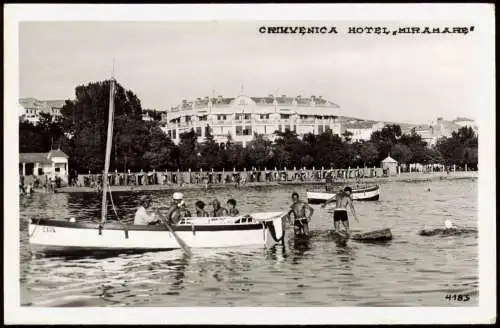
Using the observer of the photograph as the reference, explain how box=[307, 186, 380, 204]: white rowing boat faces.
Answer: facing to the right of the viewer

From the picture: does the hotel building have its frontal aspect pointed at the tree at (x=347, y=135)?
no

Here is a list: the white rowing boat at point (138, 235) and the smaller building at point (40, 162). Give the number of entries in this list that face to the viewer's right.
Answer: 0

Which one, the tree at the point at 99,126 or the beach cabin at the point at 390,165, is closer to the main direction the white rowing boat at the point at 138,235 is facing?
the tree

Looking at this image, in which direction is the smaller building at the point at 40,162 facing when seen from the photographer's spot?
facing the viewer

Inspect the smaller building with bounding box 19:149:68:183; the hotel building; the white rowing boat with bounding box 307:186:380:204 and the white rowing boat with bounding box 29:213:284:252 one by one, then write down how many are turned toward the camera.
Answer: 2

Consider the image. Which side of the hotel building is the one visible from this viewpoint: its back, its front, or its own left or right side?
front

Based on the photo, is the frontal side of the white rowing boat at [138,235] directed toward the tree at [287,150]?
no

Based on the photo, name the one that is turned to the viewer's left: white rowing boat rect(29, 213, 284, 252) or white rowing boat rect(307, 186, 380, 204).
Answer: white rowing boat rect(29, 213, 284, 252)

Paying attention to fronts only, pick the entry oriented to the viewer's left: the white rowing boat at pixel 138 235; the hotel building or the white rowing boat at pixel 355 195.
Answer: the white rowing boat at pixel 138 235

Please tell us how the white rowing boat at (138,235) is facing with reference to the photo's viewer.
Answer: facing to the left of the viewer

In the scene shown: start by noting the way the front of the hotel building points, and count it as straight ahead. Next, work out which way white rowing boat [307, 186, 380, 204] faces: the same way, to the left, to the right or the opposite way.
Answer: to the left

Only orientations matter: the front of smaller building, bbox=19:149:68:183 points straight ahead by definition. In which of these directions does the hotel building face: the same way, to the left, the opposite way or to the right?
the same way
